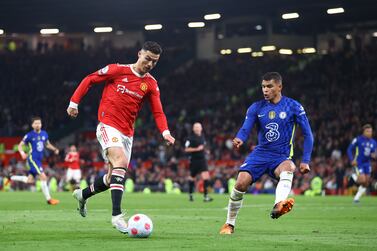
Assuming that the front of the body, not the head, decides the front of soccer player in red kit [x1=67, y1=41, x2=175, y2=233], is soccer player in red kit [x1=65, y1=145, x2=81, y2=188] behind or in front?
behind

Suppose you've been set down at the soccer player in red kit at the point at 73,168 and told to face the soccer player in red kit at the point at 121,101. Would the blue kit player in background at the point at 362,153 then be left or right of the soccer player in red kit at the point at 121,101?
left

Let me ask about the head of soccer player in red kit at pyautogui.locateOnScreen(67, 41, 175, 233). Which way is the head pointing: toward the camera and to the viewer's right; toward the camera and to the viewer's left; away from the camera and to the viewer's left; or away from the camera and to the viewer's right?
toward the camera and to the viewer's right

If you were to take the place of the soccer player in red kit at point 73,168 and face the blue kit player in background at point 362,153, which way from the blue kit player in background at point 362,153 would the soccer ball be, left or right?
right

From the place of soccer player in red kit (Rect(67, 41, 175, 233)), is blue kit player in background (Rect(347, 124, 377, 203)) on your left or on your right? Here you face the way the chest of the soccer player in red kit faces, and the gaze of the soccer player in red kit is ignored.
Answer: on your left

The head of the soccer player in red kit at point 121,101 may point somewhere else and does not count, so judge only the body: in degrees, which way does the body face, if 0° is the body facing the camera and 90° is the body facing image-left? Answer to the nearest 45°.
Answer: approximately 315°
